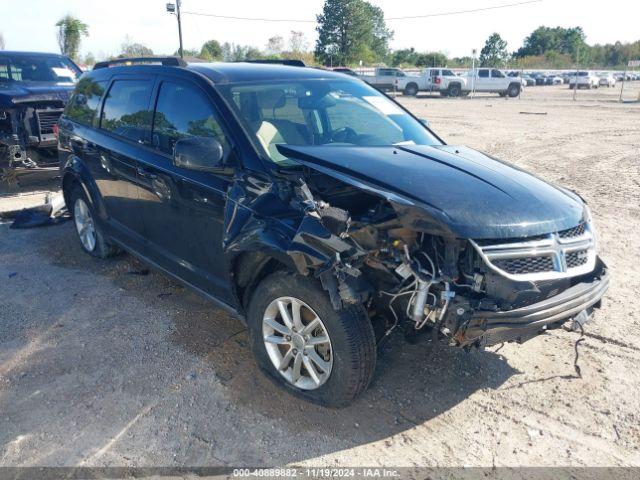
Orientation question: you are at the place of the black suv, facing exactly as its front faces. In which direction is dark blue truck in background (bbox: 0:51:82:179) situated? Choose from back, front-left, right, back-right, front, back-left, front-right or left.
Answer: back

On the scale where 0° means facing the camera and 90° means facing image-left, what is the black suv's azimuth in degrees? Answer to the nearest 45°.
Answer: approximately 315°

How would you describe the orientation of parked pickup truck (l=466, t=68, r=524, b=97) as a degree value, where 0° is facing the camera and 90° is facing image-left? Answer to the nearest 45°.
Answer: approximately 270°
